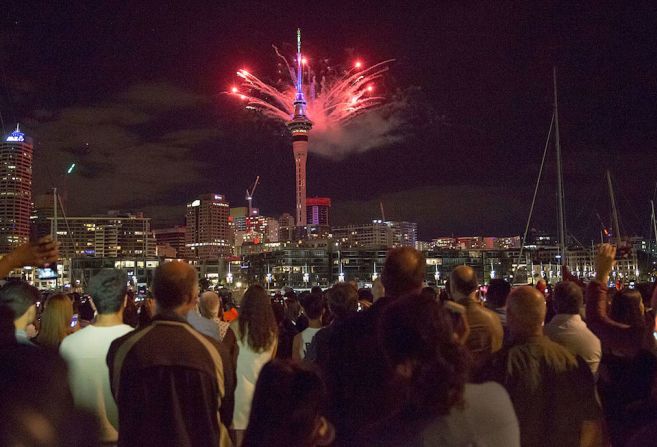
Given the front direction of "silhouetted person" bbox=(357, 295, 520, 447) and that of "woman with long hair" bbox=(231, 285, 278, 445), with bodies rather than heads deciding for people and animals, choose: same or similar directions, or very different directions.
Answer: same or similar directions

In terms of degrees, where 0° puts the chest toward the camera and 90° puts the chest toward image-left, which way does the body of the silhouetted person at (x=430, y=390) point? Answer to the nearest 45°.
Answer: approximately 180°

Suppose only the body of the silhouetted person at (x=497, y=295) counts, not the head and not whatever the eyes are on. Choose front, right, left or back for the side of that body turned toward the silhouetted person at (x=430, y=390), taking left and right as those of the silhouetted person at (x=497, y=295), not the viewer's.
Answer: back

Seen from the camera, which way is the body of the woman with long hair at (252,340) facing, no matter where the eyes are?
away from the camera

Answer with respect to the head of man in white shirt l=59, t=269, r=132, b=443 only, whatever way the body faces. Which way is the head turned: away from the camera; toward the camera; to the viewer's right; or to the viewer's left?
away from the camera

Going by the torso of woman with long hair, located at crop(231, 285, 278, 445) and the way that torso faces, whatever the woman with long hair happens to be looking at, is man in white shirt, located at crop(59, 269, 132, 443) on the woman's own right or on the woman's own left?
on the woman's own left

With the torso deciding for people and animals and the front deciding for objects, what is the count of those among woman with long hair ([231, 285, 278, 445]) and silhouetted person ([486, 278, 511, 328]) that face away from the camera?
2

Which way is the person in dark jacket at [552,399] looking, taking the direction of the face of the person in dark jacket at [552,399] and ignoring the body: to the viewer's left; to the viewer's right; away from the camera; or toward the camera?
away from the camera

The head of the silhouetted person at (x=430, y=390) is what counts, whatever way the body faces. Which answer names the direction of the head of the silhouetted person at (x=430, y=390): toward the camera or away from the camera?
away from the camera

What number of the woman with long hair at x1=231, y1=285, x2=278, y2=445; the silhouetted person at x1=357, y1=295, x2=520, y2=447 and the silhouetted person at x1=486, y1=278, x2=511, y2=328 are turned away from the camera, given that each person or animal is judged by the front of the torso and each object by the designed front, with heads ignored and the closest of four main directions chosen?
3

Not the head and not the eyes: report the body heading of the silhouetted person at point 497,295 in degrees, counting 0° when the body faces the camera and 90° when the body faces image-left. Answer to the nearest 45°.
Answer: approximately 180°

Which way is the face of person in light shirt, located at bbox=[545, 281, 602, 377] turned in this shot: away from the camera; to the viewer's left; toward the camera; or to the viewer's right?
away from the camera

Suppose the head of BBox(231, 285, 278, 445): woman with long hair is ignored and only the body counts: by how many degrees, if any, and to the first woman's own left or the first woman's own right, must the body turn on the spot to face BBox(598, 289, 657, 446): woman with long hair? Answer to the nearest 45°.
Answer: approximately 90° to the first woman's own right
